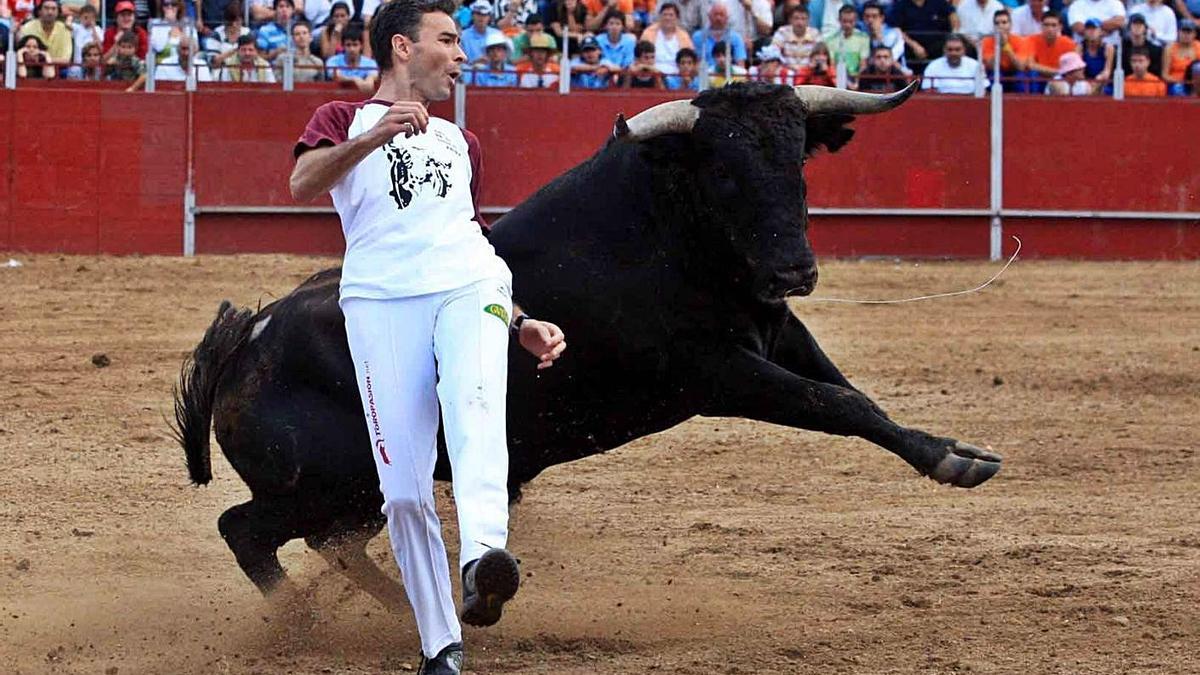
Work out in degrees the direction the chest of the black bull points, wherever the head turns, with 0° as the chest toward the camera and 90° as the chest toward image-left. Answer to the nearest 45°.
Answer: approximately 270°

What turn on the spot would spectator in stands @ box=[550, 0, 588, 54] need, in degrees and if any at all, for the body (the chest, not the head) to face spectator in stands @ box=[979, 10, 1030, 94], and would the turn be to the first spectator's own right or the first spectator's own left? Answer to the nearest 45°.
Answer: approximately 90° to the first spectator's own left

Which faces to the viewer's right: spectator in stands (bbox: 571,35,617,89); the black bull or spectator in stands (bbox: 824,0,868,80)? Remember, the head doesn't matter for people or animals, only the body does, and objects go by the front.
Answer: the black bull

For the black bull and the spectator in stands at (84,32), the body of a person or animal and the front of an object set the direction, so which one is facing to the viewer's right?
the black bull

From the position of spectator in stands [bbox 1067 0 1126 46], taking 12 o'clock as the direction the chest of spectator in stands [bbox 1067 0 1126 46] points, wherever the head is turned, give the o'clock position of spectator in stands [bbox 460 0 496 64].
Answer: spectator in stands [bbox 460 0 496 64] is roughly at 2 o'clock from spectator in stands [bbox 1067 0 1126 46].
